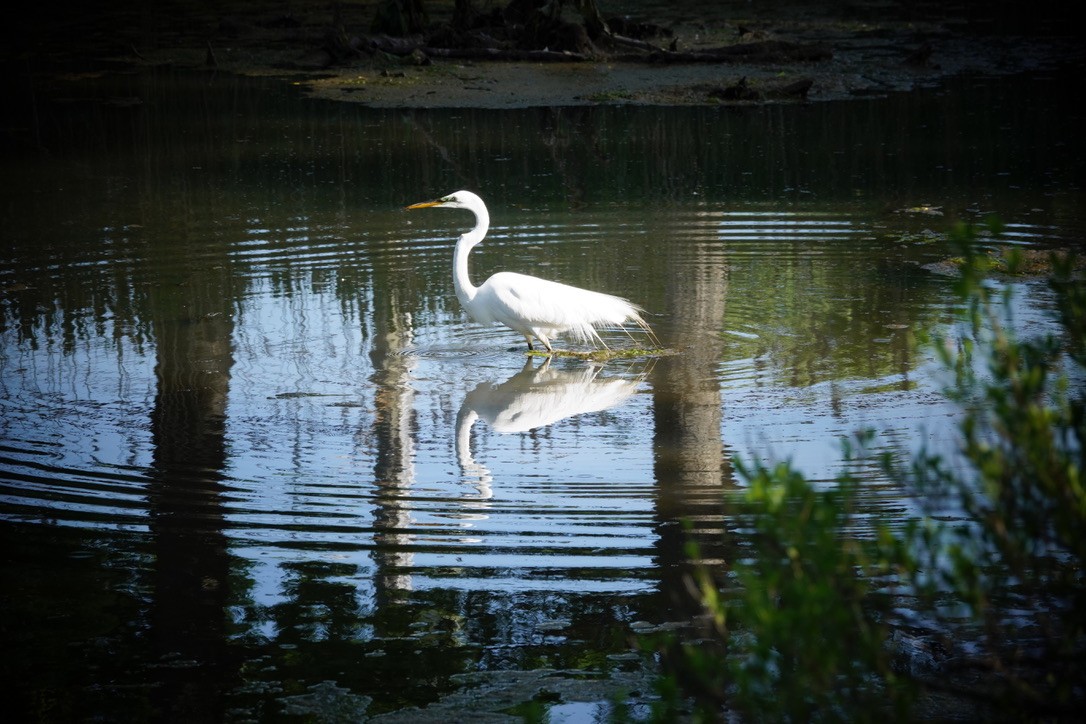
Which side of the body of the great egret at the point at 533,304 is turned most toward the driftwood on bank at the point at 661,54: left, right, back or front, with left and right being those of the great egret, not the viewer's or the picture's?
right

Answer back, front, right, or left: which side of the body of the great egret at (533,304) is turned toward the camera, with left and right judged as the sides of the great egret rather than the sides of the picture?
left

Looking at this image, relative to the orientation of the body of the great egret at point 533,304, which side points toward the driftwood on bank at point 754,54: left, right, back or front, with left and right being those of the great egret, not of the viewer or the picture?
right
